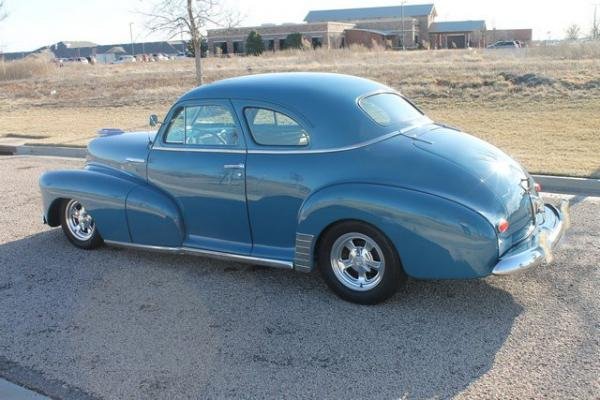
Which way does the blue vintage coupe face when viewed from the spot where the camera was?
facing away from the viewer and to the left of the viewer

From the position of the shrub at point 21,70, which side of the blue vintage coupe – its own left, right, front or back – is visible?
front
